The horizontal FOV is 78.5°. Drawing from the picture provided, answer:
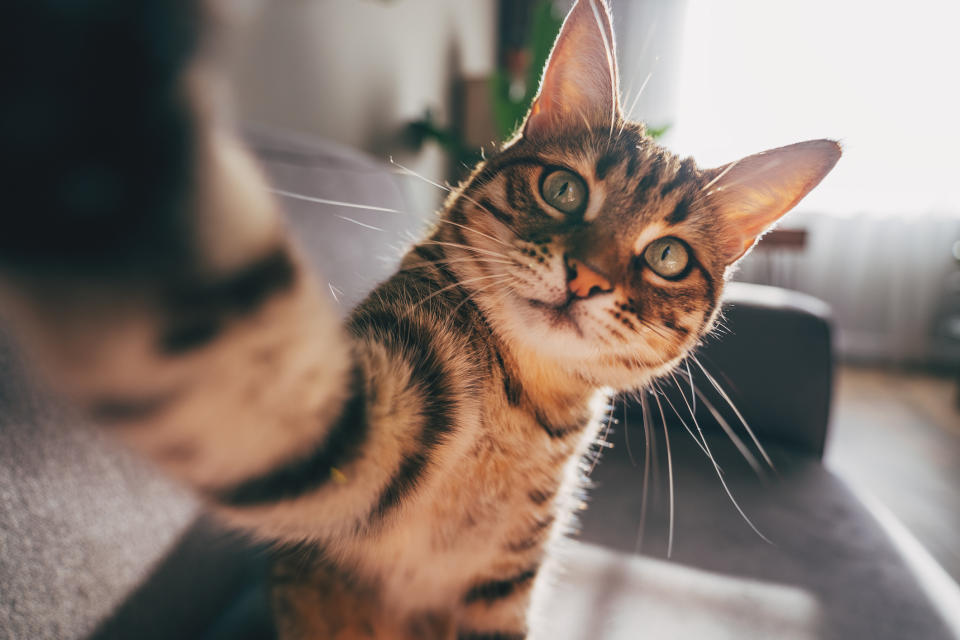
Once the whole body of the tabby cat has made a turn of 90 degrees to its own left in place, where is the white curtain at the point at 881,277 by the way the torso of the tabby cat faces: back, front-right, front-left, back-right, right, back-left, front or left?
front-left

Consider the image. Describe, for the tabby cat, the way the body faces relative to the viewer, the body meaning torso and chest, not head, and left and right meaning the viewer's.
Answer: facing the viewer
